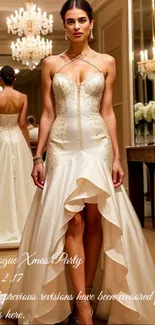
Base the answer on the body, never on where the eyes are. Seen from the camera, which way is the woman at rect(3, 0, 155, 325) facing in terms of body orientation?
toward the camera

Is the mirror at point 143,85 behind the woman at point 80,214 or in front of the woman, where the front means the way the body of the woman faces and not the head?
behind

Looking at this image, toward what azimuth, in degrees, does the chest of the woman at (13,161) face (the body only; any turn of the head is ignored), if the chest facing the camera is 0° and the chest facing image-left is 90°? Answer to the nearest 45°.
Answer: approximately 180°

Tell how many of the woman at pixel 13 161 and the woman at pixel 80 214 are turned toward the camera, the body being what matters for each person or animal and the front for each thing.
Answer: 1

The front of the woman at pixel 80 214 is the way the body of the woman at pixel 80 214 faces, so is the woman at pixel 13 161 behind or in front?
behind

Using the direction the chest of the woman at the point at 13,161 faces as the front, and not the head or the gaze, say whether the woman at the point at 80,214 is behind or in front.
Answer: behind

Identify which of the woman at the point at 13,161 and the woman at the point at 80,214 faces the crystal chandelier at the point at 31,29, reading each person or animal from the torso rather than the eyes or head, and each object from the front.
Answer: the woman at the point at 13,161

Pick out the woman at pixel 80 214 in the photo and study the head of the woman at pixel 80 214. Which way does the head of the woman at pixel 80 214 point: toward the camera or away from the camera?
toward the camera

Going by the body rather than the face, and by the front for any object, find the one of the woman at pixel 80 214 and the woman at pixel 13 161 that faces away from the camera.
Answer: the woman at pixel 13 161

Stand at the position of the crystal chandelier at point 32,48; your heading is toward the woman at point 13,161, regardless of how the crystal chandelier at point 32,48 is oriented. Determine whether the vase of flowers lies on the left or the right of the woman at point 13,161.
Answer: left

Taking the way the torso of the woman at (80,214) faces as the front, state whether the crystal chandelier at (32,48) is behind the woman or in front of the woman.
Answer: behind

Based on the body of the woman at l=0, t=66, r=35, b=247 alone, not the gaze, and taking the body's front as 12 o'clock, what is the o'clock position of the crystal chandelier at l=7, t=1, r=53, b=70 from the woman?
The crystal chandelier is roughly at 12 o'clock from the woman.

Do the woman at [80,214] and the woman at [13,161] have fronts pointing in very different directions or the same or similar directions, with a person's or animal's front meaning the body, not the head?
very different directions
